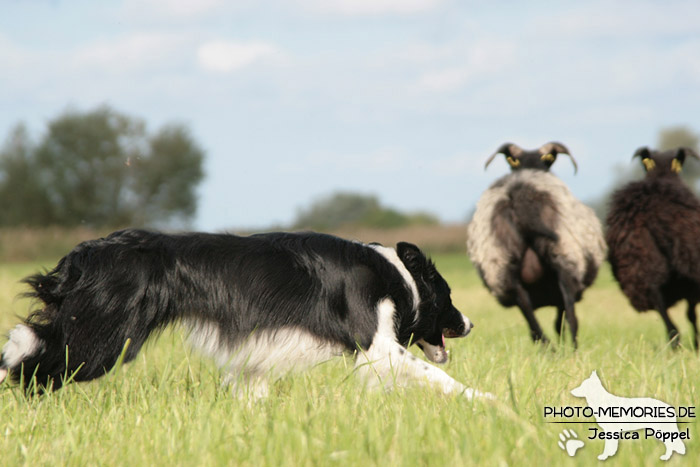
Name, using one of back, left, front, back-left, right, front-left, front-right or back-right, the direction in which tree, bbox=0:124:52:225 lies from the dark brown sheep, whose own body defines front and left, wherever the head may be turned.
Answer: front-left

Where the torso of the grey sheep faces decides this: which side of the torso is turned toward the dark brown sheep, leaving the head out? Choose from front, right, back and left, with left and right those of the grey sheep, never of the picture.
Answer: right

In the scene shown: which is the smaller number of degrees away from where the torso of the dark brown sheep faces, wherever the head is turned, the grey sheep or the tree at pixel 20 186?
the tree

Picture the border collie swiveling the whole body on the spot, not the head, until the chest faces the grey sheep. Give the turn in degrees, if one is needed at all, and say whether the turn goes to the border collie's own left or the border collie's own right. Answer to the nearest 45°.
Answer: approximately 45° to the border collie's own left

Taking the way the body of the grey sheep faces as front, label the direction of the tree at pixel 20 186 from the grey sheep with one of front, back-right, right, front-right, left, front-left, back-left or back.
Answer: front-left

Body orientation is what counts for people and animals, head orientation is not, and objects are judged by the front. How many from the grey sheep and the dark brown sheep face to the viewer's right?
0

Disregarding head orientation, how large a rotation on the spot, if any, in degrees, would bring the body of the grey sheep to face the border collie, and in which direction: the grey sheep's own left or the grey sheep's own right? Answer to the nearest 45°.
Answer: approximately 135° to the grey sheep's own left

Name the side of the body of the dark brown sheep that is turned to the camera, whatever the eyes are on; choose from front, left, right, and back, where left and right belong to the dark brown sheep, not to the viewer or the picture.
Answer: back

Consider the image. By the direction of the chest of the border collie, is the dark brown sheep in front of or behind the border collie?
in front

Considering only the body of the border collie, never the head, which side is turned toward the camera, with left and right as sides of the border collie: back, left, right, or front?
right

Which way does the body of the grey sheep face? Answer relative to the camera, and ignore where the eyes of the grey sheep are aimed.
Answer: away from the camera

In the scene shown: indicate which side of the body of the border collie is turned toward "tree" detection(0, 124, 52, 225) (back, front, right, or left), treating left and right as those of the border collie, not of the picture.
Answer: left

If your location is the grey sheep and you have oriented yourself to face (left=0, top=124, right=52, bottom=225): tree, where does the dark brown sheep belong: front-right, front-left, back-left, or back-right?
back-right
